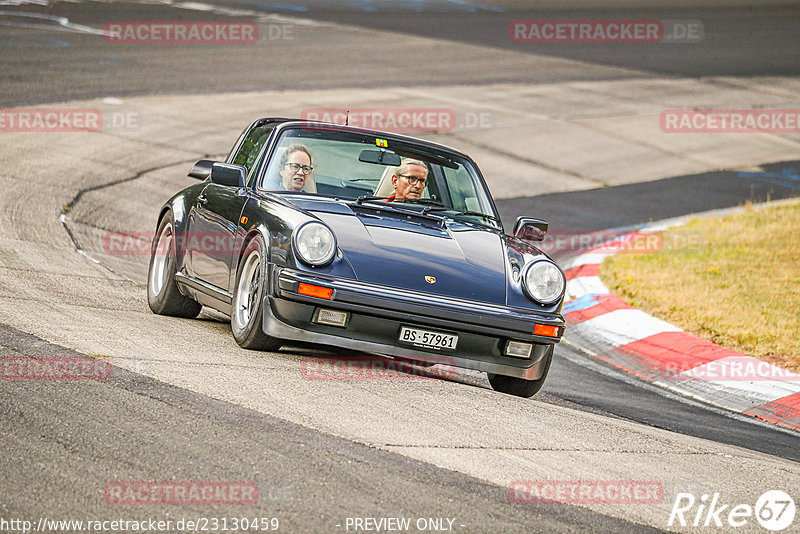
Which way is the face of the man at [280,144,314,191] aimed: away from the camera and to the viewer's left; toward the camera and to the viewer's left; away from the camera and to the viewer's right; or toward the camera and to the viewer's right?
toward the camera and to the viewer's right

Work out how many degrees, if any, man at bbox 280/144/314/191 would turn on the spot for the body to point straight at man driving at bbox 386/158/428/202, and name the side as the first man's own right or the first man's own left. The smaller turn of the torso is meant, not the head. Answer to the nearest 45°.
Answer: approximately 45° to the first man's own left

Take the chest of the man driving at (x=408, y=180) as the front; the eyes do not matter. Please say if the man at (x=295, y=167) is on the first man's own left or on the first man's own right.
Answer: on the first man's own right

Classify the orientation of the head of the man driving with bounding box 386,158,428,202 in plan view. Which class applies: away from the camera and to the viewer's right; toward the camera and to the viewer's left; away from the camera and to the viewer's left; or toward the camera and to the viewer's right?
toward the camera and to the viewer's right

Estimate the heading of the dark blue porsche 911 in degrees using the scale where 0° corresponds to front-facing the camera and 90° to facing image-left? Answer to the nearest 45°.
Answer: approximately 315°
